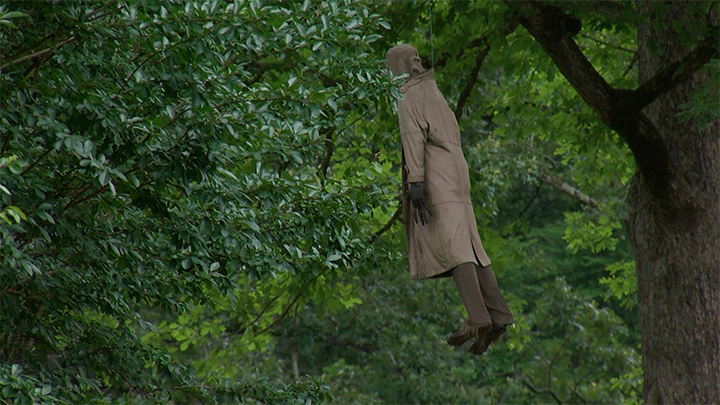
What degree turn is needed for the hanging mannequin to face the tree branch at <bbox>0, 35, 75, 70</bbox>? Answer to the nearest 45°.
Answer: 0° — it already faces it

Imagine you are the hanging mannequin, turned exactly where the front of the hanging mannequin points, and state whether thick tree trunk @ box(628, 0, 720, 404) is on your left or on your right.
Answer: on your right

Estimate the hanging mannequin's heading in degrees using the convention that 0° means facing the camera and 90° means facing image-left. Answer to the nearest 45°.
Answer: approximately 90°

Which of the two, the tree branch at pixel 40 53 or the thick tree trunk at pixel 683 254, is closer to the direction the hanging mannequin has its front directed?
the tree branch
